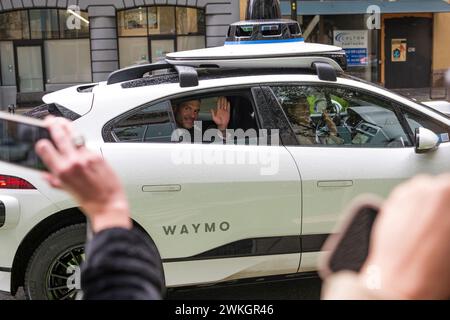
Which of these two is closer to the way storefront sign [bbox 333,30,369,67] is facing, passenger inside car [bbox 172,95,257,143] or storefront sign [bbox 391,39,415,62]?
the passenger inside car

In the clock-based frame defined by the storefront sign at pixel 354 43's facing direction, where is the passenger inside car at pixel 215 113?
The passenger inside car is roughly at 12 o'clock from the storefront sign.

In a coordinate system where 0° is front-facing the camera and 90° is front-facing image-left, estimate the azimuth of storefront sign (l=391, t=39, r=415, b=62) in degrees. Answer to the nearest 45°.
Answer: approximately 0°

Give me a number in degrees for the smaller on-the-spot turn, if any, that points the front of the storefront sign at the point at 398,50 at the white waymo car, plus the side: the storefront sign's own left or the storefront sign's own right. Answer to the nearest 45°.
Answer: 0° — it already faces it

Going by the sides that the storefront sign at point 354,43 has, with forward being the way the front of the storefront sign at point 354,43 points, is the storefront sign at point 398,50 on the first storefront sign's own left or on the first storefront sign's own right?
on the first storefront sign's own left

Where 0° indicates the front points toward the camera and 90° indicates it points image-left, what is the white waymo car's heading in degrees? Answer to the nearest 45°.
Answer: approximately 270°

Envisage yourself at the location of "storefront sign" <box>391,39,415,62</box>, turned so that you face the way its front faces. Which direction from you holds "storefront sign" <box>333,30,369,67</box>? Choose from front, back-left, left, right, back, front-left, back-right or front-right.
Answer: front-right

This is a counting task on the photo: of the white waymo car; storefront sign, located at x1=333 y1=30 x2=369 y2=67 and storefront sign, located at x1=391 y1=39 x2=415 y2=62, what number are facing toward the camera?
2

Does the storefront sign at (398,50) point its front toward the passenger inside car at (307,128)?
yes

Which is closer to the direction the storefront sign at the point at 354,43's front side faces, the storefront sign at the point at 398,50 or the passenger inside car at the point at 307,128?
the passenger inside car
